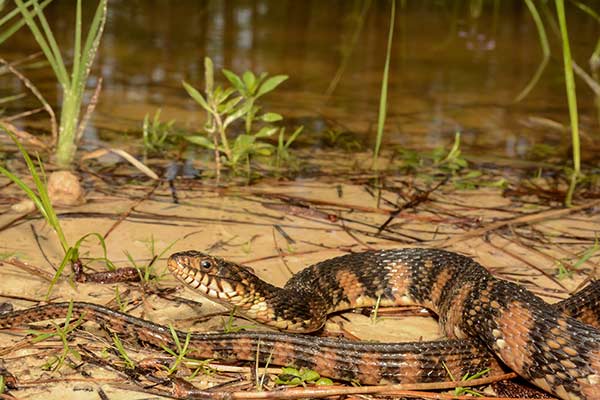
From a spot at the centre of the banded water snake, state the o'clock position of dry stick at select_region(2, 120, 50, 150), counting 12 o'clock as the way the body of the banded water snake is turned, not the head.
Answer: The dry stick is roughly at 1 o'clock from the banded water snake.

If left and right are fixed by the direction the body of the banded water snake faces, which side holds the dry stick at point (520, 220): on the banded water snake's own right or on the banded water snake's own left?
on the banded water snake's own right

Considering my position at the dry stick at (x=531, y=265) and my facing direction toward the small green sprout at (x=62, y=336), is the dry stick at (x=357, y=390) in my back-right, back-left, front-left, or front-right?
front-left

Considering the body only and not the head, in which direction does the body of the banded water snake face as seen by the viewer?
to the viewer's left

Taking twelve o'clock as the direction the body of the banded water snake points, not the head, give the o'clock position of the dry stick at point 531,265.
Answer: The dry stick is roughly at 4 o'clock from the banded water snake.

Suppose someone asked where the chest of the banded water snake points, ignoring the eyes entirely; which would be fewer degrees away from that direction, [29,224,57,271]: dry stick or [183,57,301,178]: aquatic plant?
the dry stick

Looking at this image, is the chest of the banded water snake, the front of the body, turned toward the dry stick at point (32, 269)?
yes

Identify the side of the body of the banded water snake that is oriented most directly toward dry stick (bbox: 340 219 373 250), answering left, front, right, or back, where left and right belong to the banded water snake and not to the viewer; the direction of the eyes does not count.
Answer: right

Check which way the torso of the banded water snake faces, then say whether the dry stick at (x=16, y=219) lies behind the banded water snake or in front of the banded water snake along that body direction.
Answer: in front

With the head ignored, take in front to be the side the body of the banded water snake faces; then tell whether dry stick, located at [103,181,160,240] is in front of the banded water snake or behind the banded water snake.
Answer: in front

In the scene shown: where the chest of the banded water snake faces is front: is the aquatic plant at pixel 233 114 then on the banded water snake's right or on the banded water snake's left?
on the banded water snake's right

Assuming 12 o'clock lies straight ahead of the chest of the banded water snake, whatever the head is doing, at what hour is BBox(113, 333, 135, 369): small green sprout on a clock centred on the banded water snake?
The small green sprout is roughly at 11 o'clock from the banded water snake.

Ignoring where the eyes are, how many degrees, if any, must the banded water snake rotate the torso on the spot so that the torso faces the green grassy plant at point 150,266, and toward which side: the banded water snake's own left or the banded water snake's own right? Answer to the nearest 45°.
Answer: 0° — it already faces it

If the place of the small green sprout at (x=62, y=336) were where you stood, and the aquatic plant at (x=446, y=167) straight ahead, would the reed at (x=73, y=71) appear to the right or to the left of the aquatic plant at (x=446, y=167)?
left

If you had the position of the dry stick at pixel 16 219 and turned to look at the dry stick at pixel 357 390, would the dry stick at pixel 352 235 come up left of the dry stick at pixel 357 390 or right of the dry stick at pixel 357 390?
left

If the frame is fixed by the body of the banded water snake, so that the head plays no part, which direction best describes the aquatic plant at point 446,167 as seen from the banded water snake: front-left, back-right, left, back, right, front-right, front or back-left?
right
